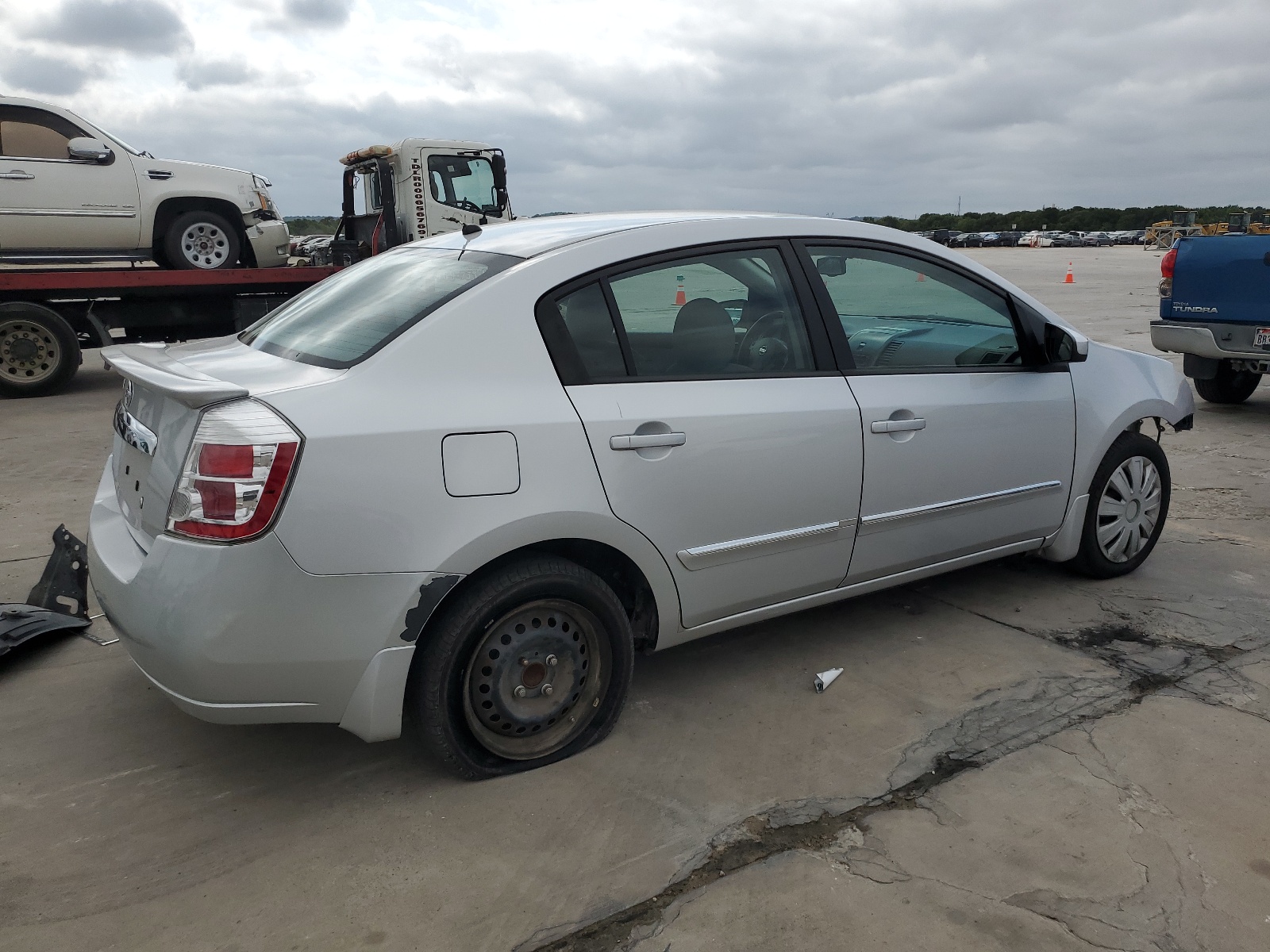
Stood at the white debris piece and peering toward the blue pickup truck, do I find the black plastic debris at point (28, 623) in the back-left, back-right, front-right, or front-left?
back-left

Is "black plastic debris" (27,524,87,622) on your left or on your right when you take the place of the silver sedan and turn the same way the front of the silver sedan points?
on your left

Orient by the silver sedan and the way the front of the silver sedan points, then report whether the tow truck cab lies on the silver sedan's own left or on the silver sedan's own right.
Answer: on the silver sedan's own left

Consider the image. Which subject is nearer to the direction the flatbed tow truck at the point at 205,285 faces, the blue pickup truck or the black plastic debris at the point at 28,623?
the blue pickup truck

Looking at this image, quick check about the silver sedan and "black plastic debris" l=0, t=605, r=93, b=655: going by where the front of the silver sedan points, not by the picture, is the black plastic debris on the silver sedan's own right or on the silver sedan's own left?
on the silver sedan's own left

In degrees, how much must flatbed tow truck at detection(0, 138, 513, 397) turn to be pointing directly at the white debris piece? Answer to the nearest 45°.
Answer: approximately 90° to its right

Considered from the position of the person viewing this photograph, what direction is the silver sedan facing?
facing away from the viewer and to the right of the viewer

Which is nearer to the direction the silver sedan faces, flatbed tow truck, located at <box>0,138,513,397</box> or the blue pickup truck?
the blue pickup truck

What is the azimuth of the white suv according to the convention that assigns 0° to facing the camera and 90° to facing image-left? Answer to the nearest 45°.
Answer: approximately 270°

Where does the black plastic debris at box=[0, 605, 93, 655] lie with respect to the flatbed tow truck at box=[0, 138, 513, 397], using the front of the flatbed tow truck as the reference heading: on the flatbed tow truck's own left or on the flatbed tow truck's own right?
on the flatbed tow truck's own right

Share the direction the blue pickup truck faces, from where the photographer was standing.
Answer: facing away from the viewer

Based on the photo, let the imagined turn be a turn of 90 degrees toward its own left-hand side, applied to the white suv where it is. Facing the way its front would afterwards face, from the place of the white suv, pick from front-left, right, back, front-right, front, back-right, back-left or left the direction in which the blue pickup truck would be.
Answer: back-right

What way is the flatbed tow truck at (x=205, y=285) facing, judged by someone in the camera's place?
facing to the right of the viewer

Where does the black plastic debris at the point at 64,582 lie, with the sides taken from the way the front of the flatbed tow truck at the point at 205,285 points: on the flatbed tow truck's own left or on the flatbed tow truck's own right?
on the flatbed tow truck's own right
